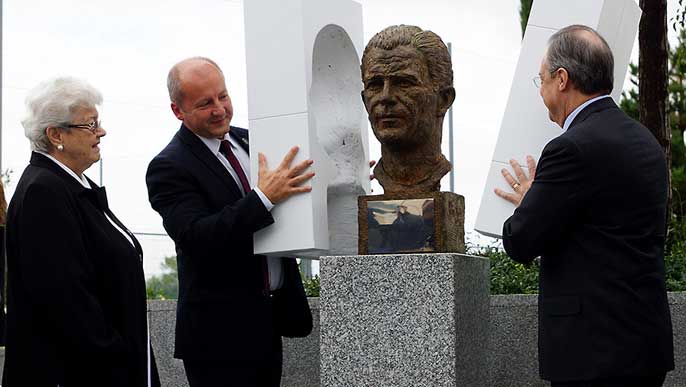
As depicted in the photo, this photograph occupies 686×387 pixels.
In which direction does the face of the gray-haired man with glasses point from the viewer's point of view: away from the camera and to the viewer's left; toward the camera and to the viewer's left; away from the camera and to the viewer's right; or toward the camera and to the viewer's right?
away from the camera and to the viewer's left

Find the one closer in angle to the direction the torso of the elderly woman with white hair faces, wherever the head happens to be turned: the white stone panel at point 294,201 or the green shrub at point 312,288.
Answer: the white stone panel

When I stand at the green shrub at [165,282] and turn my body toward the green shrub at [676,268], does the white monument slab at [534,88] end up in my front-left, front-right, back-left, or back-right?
front-right

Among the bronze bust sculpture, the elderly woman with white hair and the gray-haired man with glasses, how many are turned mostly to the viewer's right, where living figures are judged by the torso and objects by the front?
1

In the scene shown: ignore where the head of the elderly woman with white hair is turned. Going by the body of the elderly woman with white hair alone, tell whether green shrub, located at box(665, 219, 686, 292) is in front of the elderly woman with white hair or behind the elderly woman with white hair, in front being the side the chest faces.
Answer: in front

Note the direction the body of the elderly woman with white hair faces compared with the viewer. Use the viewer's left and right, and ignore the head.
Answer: facing to the right of the viewer

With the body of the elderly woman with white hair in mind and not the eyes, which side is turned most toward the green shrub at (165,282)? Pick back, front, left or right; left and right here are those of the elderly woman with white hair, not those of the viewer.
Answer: left

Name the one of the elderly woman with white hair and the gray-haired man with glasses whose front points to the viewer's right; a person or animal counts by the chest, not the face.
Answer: the elderly woman with white hair

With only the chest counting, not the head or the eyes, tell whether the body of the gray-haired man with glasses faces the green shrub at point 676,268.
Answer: no

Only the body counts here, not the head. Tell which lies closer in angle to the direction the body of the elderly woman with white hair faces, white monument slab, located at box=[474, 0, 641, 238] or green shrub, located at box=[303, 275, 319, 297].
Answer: the white monument slab

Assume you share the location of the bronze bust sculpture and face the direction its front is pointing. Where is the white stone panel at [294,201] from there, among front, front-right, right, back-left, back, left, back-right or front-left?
front-right

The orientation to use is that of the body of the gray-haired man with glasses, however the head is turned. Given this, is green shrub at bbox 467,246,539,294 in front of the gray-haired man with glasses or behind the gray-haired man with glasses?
in front

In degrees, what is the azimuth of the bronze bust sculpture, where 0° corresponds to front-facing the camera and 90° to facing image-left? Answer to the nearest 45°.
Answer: approximately 45°

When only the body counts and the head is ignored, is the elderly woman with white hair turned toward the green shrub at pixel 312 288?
no
